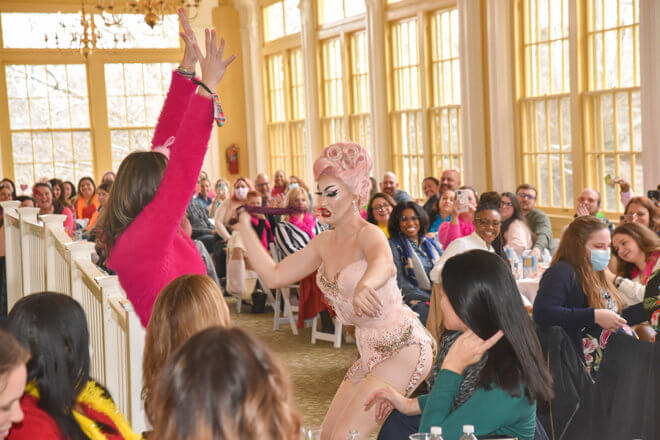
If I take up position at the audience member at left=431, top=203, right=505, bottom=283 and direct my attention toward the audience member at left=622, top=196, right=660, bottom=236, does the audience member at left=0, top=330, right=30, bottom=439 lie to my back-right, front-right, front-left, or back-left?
back-right

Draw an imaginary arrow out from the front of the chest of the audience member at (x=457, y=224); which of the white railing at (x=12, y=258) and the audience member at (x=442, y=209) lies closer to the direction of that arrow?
the white railing

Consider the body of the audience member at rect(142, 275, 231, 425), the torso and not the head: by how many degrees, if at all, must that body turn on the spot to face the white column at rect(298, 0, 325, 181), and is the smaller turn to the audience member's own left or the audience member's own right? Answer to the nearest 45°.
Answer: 0° — they already face it

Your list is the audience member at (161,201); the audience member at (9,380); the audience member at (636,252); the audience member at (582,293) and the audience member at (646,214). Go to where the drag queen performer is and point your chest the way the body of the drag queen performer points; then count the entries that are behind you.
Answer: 3

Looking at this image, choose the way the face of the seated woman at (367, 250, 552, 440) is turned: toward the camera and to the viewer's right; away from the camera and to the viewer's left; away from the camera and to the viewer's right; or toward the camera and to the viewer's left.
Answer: away from the camera and to the viewer's left

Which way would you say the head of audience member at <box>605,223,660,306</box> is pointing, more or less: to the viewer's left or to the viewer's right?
to the viewer's left

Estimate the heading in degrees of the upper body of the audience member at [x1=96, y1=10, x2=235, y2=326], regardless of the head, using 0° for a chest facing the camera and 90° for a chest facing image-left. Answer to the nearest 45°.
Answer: approximately 225°

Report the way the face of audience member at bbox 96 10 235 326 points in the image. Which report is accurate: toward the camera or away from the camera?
away from the camera

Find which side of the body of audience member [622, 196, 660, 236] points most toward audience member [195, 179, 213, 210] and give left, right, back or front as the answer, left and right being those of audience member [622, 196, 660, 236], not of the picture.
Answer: right

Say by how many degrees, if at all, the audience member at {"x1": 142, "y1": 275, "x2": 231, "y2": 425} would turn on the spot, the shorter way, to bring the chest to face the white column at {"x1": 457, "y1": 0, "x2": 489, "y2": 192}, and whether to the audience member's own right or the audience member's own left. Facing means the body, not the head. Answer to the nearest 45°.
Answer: approximately 45° to the audience member's own right

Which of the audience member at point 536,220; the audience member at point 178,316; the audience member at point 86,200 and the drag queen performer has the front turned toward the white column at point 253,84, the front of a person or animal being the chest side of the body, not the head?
the audience member at point 178,316

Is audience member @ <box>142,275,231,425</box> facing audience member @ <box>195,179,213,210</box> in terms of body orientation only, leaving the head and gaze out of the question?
yes

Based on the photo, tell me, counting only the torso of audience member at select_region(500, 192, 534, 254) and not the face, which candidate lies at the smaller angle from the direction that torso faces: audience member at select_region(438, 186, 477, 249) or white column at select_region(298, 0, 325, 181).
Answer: the audience member
